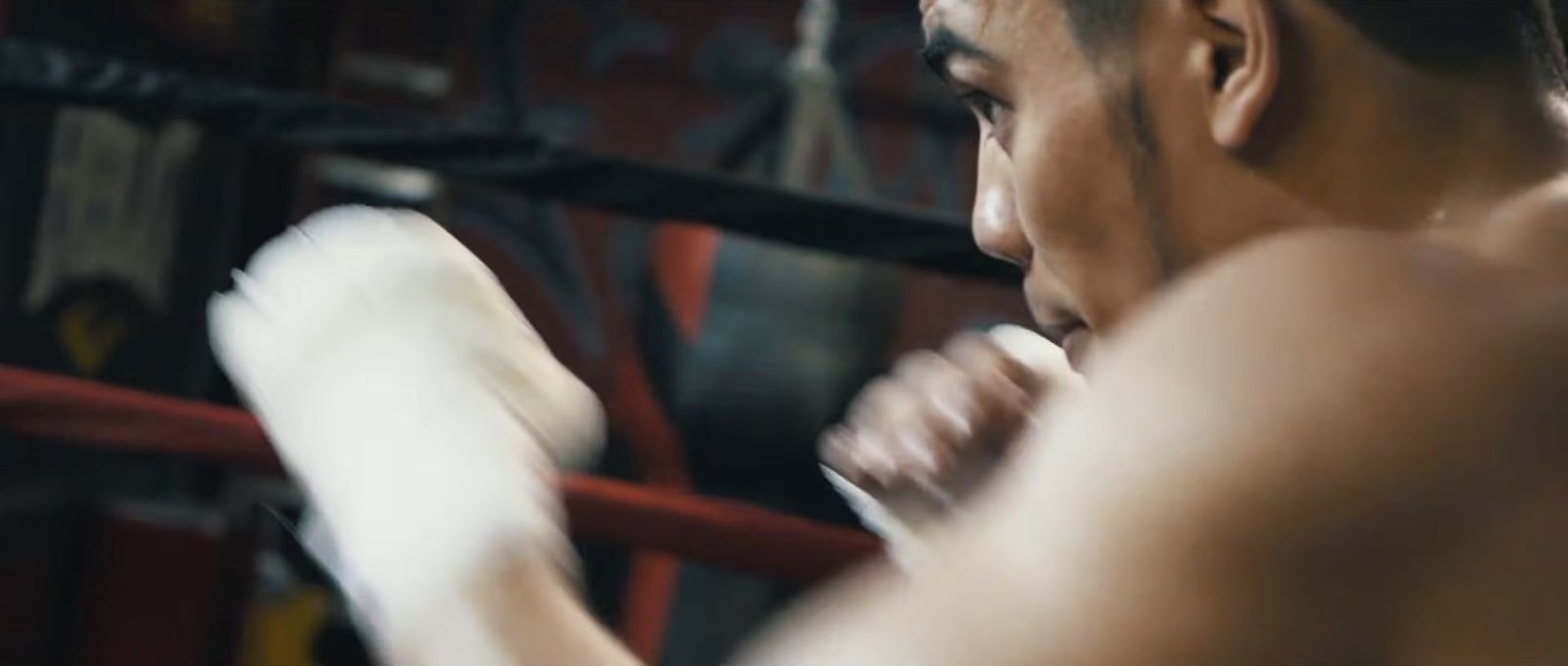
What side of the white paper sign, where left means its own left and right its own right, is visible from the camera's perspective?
front

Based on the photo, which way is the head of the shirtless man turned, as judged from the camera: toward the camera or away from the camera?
away from the camera
